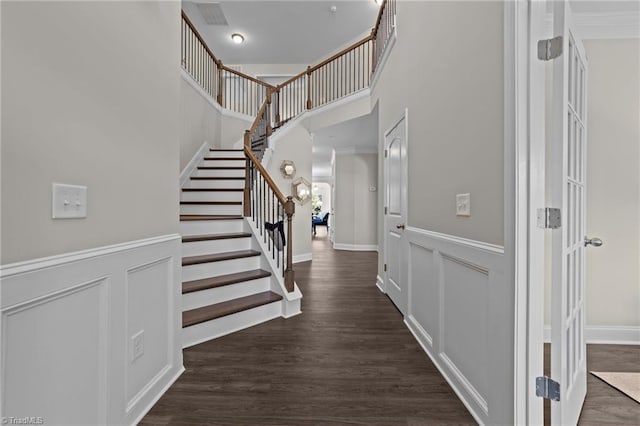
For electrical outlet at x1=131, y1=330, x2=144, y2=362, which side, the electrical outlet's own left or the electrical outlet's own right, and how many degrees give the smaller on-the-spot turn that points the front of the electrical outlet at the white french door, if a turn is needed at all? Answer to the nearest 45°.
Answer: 0° — it already faces it

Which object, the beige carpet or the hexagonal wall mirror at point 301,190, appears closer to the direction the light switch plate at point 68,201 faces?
the beige carpet

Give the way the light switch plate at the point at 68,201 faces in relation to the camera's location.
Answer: facing the viewer and to the right of the viewer

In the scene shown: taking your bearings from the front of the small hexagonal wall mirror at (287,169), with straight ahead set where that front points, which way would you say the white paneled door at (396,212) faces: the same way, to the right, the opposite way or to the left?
to the right

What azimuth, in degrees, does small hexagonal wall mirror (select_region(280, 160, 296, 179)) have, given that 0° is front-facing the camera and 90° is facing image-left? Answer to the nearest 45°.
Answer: approximately 0°

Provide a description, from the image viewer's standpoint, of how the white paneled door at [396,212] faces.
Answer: facing to the left of the viewer

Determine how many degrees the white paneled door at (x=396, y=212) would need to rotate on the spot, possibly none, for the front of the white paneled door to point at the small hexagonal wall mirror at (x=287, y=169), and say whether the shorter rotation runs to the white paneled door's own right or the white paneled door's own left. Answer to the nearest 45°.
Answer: approximately 45° to the white paneled door's own right
